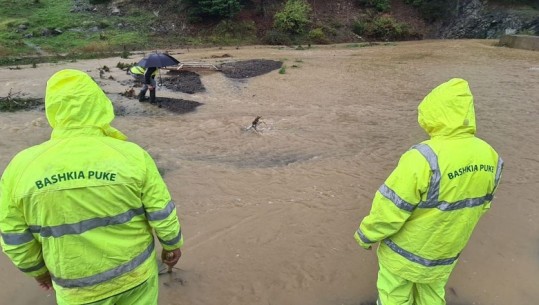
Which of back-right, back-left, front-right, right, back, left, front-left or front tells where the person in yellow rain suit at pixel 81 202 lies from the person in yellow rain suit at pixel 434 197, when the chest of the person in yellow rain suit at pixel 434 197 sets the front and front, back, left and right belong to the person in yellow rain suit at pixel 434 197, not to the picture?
left

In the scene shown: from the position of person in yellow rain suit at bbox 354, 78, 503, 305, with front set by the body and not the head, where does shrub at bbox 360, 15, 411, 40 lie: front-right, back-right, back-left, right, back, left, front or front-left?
front-right

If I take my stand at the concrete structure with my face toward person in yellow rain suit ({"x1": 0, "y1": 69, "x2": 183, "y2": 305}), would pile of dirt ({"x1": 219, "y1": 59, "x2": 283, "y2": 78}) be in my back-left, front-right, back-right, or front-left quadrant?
front-right

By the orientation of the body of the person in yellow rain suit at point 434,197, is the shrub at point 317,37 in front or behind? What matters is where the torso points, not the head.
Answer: in front

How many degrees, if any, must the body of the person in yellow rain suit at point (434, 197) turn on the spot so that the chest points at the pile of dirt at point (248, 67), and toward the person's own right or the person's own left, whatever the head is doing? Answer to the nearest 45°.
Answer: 0° — they already face it

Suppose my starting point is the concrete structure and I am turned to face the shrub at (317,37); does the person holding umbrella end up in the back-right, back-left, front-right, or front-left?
front-left

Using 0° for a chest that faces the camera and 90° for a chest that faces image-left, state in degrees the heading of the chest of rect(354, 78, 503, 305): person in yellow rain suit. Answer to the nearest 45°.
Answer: approximately 135°

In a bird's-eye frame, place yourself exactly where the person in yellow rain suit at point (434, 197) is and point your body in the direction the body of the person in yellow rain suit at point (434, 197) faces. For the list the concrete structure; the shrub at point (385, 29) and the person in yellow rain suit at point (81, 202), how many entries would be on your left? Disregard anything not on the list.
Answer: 1

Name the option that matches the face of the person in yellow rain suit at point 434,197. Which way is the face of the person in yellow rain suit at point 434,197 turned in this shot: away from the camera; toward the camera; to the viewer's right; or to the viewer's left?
away from the camera

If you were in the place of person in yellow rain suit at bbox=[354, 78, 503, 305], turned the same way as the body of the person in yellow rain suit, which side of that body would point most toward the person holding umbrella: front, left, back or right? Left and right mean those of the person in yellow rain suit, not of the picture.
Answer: front

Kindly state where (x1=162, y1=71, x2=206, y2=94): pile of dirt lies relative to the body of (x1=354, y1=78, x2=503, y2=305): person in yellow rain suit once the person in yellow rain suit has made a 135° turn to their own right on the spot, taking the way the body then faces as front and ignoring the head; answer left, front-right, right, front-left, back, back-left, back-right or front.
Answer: back-left

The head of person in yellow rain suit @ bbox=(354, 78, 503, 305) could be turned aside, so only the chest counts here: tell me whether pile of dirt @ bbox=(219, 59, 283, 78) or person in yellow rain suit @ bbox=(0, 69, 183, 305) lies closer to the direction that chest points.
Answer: the pile of dirt

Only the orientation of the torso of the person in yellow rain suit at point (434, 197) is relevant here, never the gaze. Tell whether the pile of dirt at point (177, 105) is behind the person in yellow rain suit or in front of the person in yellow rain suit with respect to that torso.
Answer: in front
